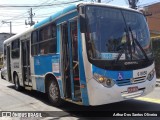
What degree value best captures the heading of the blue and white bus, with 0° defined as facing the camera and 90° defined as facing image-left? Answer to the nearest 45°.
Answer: approximately 315°
